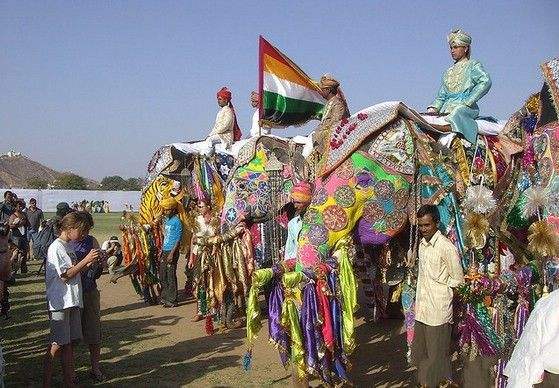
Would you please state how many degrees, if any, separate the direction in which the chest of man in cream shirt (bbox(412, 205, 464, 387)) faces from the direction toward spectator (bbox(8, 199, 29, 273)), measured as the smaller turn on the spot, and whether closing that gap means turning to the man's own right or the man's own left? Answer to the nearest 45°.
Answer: approximately 90° to the man's own right

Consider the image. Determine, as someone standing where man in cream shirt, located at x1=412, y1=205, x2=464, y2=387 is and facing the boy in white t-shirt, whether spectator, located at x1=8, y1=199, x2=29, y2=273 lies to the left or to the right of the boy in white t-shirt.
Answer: right

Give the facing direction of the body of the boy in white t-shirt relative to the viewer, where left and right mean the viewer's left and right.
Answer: facing to the right of the viewer

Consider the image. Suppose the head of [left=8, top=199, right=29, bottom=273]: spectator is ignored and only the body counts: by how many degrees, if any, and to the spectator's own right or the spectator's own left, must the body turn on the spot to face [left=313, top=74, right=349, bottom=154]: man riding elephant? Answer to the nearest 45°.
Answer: approximately 45° to the spectator's own right

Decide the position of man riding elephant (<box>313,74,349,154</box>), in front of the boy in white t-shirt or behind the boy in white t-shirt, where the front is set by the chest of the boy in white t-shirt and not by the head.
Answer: in front

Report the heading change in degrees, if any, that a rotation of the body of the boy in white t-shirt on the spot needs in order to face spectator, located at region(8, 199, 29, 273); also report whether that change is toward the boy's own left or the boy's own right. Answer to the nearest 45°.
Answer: approximately 90° to the boy's own left

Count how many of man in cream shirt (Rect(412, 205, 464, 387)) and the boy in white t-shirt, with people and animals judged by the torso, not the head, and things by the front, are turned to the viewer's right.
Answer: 1

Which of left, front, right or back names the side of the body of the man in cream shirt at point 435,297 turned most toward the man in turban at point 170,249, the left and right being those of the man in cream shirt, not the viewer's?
right
